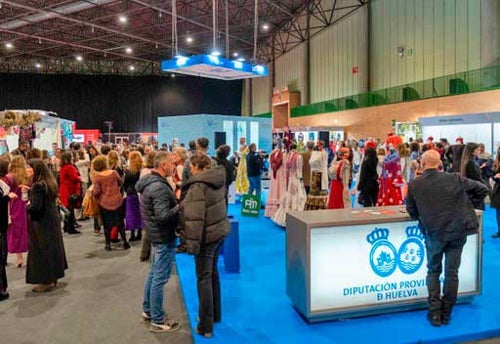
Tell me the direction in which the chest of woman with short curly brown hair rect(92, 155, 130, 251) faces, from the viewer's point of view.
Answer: away from the camera

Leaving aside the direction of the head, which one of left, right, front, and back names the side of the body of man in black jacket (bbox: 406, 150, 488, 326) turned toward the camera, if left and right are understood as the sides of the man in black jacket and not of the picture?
back

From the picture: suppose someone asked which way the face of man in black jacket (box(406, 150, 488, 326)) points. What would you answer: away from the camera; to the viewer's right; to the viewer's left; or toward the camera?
away from the camera

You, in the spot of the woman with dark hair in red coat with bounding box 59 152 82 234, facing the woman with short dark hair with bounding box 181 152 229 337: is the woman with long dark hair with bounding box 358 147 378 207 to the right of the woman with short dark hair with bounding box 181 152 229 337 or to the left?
left
